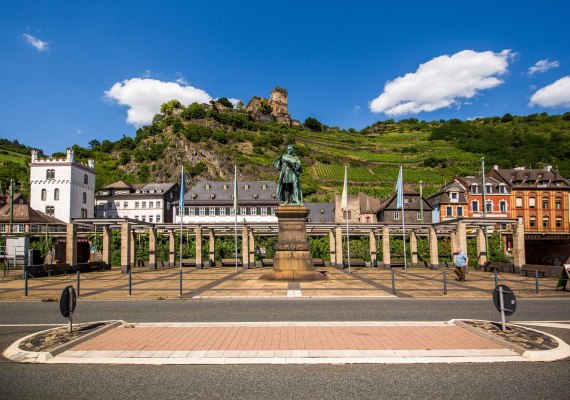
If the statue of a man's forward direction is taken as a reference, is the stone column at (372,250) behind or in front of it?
behind

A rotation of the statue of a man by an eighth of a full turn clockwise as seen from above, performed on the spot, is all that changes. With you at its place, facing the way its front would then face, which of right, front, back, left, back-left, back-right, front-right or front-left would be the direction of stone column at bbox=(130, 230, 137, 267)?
right

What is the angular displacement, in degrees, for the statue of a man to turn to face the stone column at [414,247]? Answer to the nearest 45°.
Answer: approximately 135° to its left

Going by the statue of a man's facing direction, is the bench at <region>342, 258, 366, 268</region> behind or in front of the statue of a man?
behind

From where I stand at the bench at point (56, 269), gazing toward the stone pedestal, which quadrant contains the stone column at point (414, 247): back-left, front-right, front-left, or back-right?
front-left

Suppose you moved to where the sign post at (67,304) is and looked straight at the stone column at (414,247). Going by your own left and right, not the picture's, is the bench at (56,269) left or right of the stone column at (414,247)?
left

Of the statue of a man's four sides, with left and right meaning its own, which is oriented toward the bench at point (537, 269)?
left

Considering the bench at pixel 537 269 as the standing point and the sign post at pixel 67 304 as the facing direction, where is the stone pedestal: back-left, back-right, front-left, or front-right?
front-right

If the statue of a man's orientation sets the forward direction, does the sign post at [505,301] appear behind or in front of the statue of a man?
in front

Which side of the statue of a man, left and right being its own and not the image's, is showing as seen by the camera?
front

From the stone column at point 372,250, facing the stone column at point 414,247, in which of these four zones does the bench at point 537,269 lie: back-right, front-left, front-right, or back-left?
front-right
